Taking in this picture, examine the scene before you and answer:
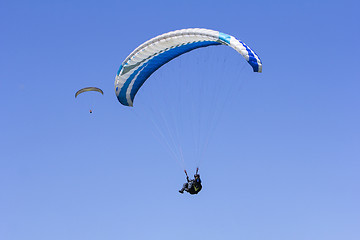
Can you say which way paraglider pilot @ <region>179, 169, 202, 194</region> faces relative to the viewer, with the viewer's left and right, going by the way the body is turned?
facing the viewer and to the left of the viewer
